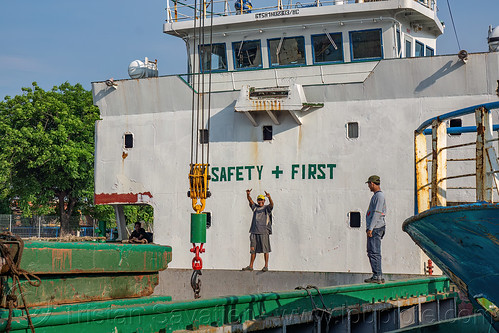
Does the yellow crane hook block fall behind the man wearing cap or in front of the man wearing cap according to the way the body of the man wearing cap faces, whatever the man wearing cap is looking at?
in front

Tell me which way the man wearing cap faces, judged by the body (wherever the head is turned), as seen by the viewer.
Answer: to the viewer's left

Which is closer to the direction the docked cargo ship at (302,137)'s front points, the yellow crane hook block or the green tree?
the yellow crane hook block

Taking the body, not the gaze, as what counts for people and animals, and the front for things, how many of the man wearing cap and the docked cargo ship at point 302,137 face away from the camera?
0

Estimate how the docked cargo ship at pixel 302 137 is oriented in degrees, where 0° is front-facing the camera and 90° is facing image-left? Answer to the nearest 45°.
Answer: approximately 45°

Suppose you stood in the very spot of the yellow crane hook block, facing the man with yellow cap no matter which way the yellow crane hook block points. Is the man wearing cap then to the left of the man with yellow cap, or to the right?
right
